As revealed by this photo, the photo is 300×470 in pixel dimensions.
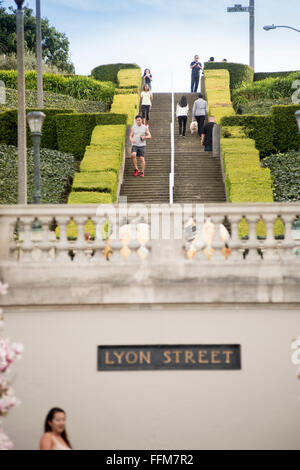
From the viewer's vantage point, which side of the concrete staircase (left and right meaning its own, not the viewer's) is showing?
front

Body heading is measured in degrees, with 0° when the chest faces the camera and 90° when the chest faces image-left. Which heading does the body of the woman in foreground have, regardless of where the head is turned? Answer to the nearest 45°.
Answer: approximately 315°

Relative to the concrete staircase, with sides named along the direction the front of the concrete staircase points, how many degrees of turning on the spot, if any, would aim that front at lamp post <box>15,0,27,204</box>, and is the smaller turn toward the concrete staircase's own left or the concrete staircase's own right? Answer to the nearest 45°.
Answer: approximately 45° to the concrete staircase's own right

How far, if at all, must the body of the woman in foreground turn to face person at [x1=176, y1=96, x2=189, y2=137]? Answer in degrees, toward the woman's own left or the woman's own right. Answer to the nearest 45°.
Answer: approximately 135° to the woman's own left

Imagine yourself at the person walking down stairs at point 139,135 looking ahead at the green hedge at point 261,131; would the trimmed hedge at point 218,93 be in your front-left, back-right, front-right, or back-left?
front-left

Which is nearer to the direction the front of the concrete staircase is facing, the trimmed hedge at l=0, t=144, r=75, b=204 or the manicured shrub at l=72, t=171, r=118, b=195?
the manicured shrub

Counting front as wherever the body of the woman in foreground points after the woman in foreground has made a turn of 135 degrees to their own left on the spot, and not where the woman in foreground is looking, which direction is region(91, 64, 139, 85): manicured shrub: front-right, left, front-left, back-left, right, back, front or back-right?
front

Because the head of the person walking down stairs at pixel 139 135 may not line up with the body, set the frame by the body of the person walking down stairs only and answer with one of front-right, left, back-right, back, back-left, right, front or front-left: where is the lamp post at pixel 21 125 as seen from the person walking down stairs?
front-right

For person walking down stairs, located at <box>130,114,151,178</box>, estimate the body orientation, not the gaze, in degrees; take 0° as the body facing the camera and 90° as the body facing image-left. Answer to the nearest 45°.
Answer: approximately 0°

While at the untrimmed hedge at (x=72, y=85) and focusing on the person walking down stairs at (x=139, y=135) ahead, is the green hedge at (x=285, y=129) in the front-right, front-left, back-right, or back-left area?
front-left

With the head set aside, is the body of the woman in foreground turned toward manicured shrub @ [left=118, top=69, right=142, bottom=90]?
no
